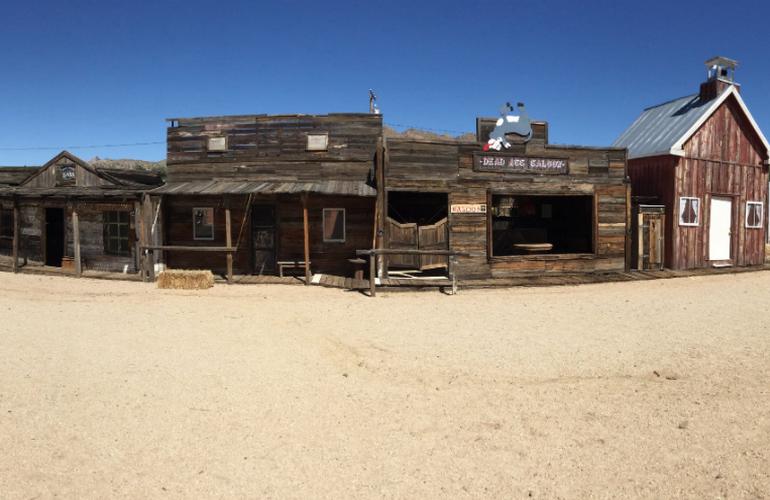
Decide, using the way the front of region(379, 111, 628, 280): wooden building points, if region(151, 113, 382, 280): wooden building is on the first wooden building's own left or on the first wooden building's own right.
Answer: on the first wooden building's own right

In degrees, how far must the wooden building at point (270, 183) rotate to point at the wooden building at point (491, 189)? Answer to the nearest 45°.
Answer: approximately 90° to its left

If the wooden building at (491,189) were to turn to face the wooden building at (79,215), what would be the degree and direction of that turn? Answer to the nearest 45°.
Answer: approximately 90° to its right

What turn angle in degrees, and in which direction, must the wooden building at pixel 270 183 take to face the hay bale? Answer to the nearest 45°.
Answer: approximately 45° to its right

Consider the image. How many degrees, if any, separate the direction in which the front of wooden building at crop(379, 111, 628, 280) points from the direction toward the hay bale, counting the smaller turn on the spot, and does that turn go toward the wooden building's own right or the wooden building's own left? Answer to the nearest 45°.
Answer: approximately 45° to the wooden building's own right

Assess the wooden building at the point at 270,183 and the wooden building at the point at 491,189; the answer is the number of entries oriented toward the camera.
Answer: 2

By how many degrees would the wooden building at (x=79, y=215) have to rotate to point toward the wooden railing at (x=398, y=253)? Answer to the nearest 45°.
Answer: approximately 45° to its left

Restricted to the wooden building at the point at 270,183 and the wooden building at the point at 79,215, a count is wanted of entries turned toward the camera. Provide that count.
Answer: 2

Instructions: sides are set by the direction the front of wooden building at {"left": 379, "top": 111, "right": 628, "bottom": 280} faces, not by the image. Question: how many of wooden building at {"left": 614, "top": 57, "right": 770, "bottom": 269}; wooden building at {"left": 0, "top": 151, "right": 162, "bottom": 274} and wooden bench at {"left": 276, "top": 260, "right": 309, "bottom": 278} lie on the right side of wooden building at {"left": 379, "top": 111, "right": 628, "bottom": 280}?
2

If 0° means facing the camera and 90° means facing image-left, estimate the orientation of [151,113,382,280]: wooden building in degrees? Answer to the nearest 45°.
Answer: approximately 0°

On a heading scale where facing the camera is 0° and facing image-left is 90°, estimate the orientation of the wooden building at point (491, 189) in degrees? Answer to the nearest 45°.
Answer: approximately 0°

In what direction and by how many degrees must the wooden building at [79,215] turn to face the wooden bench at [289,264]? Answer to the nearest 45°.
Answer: approximately 45° to its left
